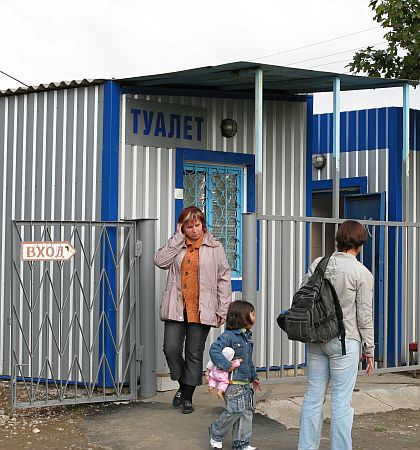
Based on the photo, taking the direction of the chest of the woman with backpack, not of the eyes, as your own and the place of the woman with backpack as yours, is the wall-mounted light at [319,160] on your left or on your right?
on your left

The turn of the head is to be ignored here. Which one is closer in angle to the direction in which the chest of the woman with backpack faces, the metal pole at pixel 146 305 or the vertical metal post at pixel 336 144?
the vertical metal post

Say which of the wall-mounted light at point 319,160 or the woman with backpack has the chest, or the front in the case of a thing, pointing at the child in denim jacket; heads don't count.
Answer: the wall-mounted light

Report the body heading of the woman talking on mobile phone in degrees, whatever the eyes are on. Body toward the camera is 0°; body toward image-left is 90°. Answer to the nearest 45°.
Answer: approximately 0°

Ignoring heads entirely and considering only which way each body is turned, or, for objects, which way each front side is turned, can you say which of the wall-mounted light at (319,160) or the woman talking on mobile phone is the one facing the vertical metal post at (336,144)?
the wall-mounted light

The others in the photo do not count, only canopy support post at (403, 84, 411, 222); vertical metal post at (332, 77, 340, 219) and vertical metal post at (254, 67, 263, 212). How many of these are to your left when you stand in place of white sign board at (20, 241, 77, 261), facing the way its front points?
3

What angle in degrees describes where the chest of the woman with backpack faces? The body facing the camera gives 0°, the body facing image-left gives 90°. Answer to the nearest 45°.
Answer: approximately 225°

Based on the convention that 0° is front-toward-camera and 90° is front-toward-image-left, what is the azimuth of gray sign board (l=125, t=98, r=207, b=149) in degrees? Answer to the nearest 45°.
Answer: approximately 315°

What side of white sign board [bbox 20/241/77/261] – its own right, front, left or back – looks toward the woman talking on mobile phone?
left

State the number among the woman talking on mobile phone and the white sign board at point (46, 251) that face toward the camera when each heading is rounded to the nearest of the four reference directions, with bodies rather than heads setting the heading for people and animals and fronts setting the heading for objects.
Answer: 2
